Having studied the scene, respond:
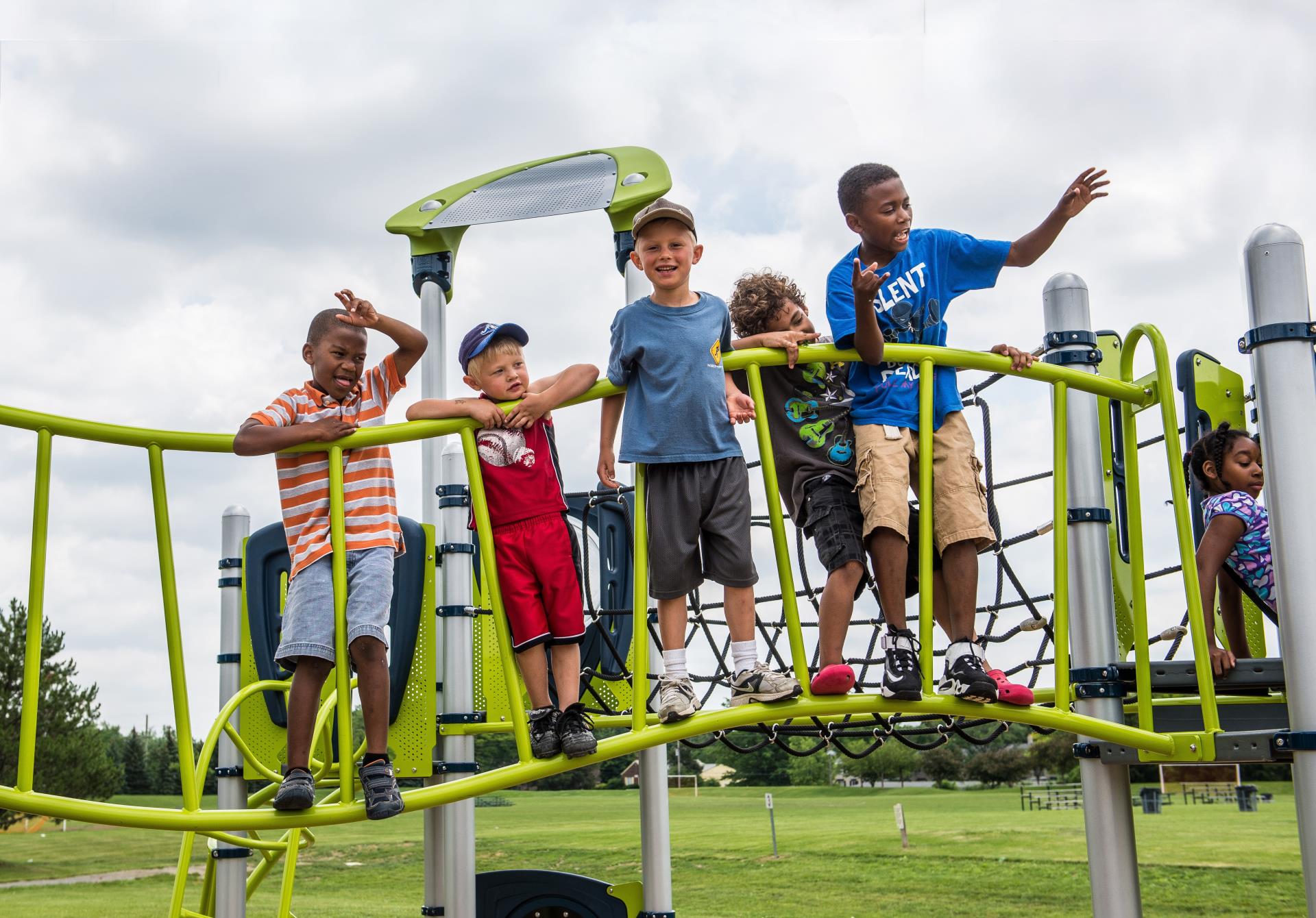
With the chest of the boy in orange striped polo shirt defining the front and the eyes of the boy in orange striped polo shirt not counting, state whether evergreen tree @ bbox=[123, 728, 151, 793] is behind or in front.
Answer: behind

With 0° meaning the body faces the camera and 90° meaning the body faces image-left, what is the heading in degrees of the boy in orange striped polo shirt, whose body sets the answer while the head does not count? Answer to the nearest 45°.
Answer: approximately 0°

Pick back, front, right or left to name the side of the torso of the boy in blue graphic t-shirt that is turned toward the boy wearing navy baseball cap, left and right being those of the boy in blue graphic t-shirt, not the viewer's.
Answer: right

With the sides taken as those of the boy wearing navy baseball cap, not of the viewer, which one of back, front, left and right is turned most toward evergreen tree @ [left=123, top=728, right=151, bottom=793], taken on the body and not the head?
back

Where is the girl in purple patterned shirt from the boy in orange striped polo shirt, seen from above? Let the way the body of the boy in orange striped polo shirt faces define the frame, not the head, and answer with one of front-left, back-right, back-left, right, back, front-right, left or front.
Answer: left

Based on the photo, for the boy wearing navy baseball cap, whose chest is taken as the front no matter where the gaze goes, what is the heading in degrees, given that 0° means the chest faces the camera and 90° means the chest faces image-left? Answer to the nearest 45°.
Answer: approximately 0°
